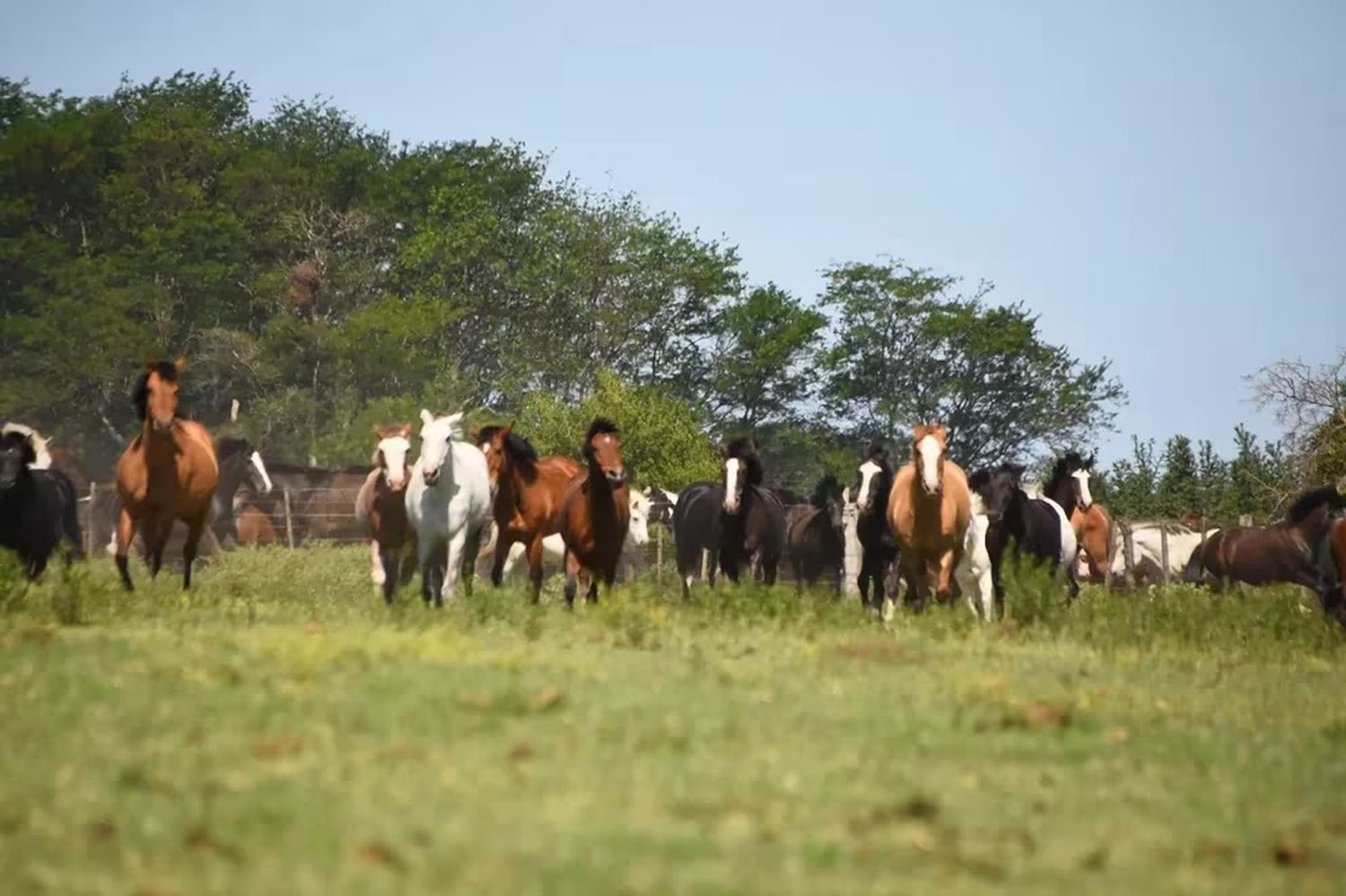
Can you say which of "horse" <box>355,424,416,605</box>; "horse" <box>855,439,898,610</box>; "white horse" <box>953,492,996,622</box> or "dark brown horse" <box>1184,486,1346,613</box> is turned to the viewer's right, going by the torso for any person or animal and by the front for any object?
the dark brown horse

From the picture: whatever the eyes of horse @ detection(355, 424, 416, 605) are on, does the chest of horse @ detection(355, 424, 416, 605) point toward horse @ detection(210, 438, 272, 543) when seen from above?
no

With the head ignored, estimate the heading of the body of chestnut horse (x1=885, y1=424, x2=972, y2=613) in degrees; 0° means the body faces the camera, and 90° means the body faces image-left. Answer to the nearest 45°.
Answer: approximately 0°

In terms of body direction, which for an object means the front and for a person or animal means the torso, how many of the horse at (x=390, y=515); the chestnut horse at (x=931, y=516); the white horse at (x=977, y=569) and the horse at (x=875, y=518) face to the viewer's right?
0

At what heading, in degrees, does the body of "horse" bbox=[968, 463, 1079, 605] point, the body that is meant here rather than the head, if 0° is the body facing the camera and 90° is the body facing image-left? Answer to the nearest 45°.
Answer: approximately 45°

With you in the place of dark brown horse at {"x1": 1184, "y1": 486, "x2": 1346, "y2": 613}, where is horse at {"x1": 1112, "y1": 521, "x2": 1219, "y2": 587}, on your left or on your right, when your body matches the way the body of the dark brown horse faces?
on your left

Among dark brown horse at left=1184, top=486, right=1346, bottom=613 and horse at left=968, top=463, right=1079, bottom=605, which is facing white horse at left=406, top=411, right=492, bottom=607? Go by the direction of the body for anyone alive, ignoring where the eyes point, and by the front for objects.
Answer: the horse

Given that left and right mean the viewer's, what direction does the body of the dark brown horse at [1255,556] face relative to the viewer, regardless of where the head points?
facing to the right of the viewer

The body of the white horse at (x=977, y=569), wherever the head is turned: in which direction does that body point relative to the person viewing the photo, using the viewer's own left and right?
facing the viewer

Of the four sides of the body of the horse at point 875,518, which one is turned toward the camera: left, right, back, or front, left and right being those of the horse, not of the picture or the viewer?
front

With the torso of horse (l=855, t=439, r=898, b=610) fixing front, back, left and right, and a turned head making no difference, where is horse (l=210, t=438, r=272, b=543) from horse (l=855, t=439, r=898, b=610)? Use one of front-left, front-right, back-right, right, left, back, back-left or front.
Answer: back-right

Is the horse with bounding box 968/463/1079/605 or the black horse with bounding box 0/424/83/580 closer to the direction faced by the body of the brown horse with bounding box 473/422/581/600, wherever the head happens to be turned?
the black horse

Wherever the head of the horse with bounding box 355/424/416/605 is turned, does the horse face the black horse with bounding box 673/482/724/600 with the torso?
no

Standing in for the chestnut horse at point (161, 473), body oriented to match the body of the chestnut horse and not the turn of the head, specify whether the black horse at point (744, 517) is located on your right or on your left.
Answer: on your left

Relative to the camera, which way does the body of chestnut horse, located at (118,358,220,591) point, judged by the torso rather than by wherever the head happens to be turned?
toward the camera
